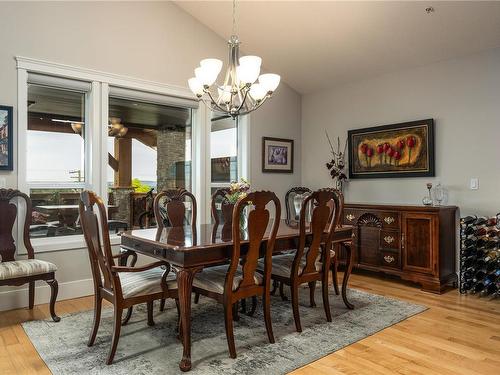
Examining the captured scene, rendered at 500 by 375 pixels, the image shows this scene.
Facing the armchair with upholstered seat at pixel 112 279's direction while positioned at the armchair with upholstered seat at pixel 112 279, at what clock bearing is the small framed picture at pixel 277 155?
The small framed picture is roughly at 12 o'clock from the armchair with upholstered seat.

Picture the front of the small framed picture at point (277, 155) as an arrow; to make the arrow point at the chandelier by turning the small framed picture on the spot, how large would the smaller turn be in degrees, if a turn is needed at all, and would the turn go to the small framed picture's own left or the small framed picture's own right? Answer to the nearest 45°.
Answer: approximately 45° to the small framed picture's own right

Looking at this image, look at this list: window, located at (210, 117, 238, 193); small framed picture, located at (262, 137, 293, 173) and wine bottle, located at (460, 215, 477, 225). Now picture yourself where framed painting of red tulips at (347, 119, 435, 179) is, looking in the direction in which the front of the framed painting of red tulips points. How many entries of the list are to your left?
1

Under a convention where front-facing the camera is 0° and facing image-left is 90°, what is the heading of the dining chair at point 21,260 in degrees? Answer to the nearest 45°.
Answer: approximately 315°

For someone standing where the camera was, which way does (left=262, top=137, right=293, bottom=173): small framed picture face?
facing the viewer and to the right of the viewer

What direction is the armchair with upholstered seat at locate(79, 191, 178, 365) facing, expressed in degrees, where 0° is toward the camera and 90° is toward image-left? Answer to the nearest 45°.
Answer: approximately 225°

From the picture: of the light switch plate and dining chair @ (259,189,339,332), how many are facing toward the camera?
1

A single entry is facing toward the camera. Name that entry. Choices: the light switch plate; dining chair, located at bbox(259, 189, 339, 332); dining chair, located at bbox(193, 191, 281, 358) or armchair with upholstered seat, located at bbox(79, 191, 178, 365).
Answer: the light switch plate

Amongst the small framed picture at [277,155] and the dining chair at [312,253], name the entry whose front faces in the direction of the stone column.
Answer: the dining chair

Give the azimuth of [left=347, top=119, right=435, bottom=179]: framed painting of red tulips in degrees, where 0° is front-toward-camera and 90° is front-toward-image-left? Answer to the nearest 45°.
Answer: approximately 45°

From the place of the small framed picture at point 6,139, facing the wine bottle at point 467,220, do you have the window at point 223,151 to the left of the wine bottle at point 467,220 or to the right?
left

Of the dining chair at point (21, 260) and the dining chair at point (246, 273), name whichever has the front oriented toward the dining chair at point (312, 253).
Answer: the dining chair at point (21, 260)

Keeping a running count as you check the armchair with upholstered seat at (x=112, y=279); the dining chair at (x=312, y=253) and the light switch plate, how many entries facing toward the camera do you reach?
1

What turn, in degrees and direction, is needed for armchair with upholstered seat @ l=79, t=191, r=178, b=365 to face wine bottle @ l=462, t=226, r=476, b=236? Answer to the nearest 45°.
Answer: approximately 45° to its right

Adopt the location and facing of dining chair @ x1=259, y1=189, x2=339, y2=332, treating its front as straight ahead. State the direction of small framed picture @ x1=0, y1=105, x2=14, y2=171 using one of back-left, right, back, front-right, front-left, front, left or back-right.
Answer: front-left
